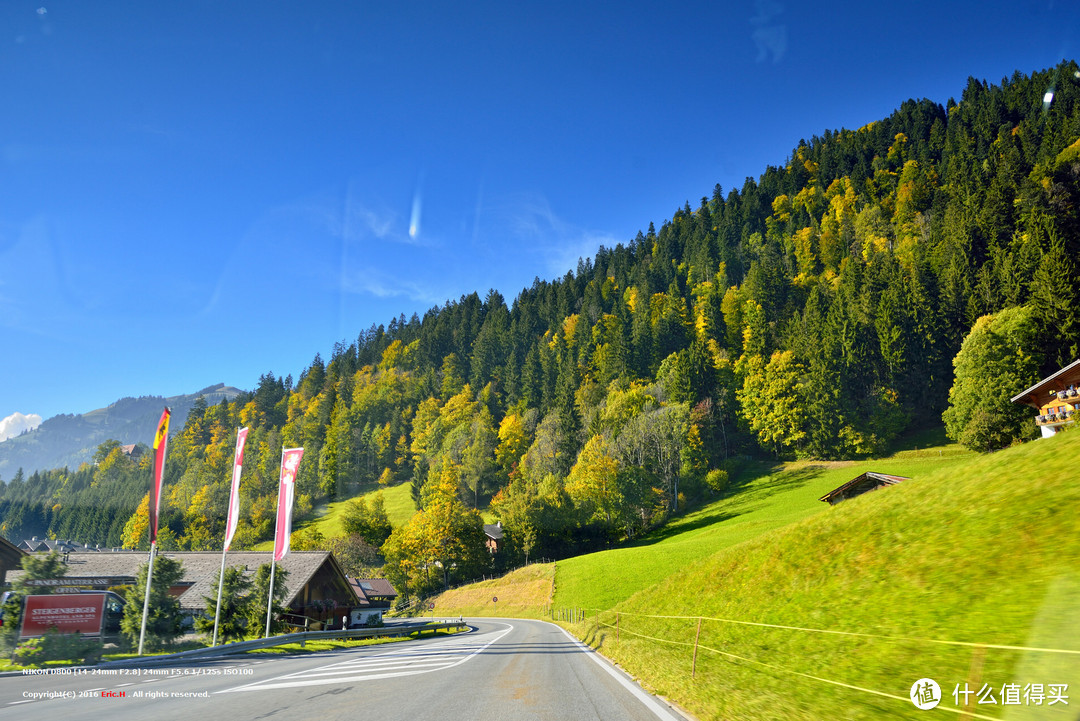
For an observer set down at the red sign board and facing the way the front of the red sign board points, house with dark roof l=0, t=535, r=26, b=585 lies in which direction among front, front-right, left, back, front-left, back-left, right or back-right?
back

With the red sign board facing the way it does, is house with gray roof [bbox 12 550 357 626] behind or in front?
behind

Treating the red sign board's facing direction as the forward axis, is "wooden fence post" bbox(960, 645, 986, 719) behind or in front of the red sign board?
in front

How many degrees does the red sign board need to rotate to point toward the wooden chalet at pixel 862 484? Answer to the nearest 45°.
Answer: approximately 90° to its left

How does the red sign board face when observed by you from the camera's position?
facing the viewer

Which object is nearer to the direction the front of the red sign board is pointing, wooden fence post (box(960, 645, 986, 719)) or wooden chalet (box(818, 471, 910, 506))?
the wooden fence post

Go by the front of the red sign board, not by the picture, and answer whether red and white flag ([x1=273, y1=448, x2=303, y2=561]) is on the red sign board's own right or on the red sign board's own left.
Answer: on the red sign board's own left

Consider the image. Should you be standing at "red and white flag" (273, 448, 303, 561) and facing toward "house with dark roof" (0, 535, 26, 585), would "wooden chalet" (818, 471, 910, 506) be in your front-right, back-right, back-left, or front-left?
back-right
